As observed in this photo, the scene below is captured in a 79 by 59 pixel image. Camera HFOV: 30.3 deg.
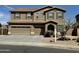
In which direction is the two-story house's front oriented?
toward the camera
